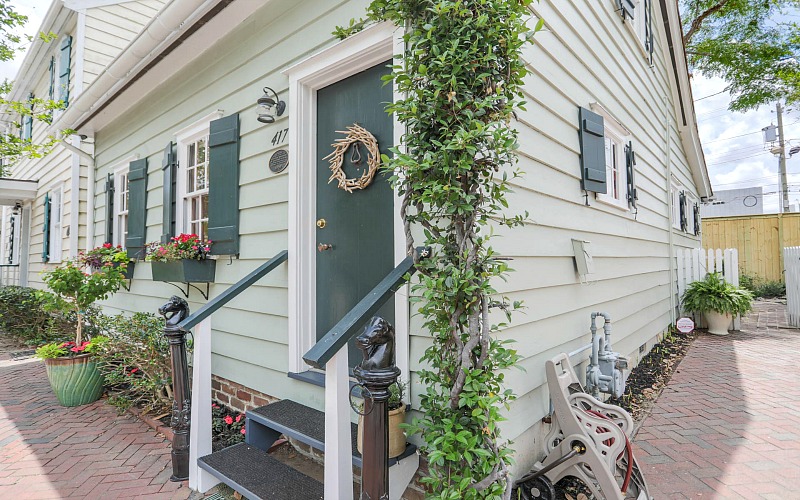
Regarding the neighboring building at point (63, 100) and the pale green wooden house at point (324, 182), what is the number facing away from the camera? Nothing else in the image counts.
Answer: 0

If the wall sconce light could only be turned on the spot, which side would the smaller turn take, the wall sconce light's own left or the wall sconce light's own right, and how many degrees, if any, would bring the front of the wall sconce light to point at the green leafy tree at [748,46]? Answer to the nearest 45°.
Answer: approximately 135° to the wall sconce light's own left

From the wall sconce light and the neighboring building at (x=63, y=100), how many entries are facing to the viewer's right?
0

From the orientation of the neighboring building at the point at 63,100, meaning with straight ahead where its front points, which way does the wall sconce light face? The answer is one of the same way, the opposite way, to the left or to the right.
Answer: the same way

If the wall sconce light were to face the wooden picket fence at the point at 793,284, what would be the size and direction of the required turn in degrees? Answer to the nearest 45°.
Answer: approximately 135° to its left

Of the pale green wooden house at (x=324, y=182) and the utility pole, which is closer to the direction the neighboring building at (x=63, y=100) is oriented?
the pale green wooden house

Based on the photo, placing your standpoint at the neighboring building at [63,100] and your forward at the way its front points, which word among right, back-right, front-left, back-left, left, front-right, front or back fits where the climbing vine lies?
front-left

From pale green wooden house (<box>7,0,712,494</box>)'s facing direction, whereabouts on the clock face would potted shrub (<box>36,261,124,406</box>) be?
The potted shrub is roughly at 2 o'clock from the pale green wooden house.

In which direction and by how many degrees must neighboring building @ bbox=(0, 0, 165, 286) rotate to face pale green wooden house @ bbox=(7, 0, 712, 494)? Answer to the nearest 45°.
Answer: approximately 45° to its left

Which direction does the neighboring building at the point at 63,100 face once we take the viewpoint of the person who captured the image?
facing the viewer and to the left of the viewer

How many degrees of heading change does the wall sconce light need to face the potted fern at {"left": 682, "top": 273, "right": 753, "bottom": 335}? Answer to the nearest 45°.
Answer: approximately 135° to its left

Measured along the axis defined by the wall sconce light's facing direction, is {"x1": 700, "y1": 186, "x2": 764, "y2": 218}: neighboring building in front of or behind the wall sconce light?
behind

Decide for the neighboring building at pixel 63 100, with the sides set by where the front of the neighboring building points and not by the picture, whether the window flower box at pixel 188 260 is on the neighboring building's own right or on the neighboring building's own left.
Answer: on the neighboring building's own left

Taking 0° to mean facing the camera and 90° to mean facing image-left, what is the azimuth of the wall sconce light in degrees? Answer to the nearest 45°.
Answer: approximately 45°
